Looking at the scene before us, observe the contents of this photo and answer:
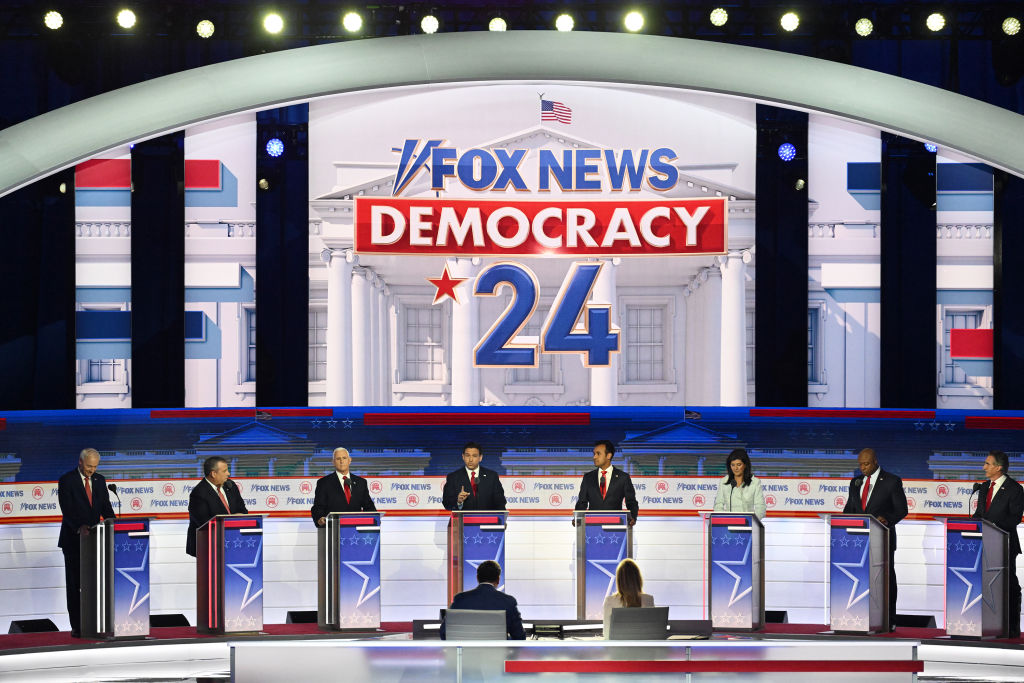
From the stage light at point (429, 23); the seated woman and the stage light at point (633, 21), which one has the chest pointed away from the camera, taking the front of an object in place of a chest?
the seated woman

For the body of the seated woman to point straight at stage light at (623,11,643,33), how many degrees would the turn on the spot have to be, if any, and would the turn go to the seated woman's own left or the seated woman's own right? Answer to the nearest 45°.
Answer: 0° — they already face it

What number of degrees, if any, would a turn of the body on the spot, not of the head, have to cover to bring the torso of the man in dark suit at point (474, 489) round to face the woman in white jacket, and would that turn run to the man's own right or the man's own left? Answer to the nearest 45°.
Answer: approximately 90° to the man's own left

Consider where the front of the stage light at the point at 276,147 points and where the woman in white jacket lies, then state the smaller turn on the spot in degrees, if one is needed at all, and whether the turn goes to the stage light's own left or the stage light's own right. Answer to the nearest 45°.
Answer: approximately 45° to the stage light's own left

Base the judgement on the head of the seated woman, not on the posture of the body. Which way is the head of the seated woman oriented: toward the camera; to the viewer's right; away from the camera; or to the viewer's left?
away from the camera

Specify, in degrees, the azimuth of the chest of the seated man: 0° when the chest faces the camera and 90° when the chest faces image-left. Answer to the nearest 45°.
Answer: approximately 180°

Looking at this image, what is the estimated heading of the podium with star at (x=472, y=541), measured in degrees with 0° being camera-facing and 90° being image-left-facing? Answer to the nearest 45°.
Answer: approximately 0°

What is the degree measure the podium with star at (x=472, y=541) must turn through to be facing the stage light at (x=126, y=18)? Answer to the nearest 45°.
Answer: approximately 135° to its right

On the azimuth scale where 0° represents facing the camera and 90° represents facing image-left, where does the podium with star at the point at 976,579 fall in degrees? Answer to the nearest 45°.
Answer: approximately 45°

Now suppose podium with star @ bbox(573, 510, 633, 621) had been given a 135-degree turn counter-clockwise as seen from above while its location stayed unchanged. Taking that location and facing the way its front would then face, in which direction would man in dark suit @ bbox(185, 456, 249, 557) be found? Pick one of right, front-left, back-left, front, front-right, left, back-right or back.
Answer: back-left
